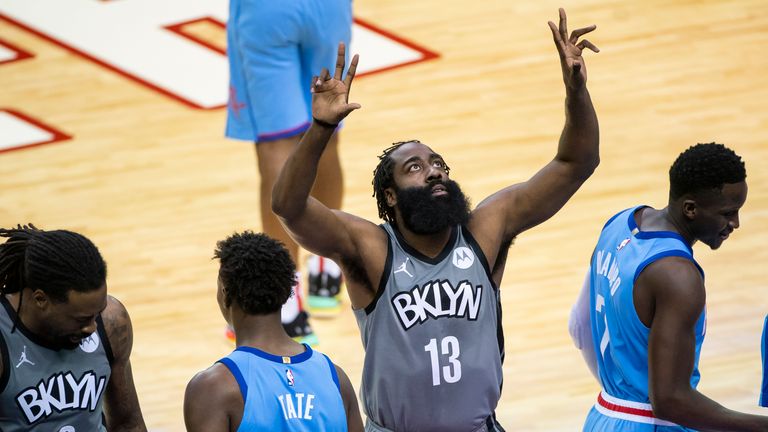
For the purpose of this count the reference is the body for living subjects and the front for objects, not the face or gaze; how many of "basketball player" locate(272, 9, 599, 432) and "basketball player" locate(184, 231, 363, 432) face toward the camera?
1

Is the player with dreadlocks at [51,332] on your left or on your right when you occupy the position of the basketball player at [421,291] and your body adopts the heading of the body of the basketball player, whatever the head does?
on your right

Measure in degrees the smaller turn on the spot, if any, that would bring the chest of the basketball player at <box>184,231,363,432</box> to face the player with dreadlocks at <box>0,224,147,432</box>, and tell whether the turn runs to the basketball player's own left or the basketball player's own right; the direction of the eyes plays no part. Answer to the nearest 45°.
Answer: approximately 45° to the basketball player's own left

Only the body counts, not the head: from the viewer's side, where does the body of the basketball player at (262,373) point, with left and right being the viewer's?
facing away from the viewer and to the left of the viewer

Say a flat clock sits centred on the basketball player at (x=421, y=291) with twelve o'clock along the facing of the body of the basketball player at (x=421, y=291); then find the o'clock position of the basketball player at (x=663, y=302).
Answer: the basketball player at (x=663, y=302) is roughly at 9 o'clock from the basketball player at (x=421, y=291).
